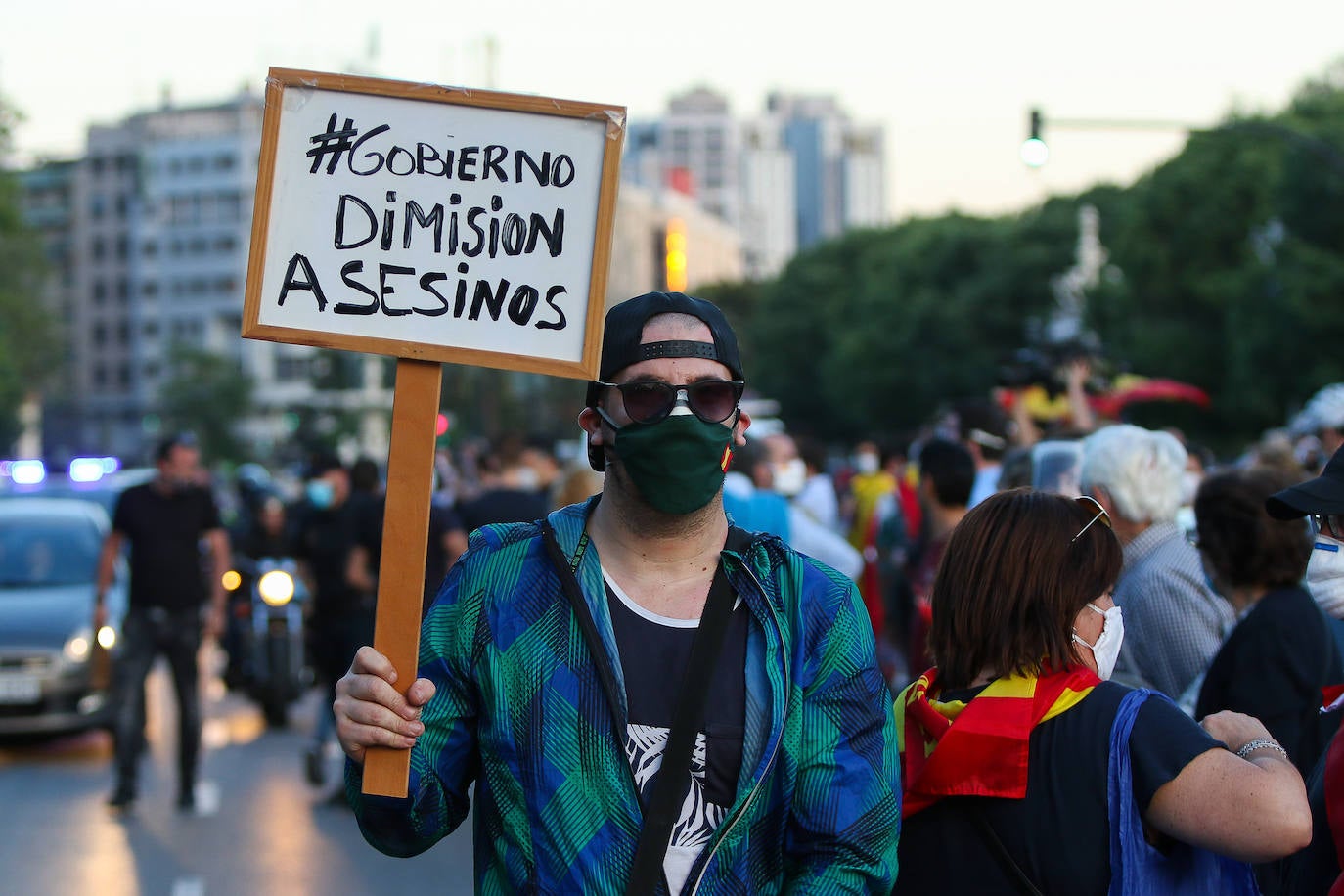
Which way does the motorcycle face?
toward the camera

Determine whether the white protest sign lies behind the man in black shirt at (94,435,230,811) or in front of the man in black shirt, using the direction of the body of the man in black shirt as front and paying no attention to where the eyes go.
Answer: in front

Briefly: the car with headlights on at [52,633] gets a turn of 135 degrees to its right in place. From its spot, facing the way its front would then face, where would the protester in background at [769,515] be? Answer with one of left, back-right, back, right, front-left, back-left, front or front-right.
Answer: back

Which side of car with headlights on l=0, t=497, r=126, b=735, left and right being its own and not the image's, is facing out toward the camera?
front

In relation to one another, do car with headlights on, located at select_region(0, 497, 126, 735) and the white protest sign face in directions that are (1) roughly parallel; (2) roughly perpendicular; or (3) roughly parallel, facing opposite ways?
roughly parallel

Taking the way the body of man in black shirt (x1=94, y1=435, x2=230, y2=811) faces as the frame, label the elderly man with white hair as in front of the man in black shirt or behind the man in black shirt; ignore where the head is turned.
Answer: in front

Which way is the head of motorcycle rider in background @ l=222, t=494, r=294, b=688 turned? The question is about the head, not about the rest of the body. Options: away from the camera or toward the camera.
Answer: toward the camera

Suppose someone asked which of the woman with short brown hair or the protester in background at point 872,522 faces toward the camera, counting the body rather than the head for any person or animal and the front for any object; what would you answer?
the protester in background

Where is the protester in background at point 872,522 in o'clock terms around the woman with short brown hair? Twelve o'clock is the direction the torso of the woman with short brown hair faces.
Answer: The protester in background is roughly at 10 o'clock from the woman with short brown hair.

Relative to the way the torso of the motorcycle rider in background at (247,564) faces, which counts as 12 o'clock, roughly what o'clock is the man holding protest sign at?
The man holding protest sign is roughly at 12 o'clock from the motorcycle rider in background.

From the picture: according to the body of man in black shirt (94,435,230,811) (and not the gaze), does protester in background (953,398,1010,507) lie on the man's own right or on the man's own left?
on the man's own left

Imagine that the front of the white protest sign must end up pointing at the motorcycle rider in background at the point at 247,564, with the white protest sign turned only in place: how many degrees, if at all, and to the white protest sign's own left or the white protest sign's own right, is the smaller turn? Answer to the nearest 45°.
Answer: approximately 180°

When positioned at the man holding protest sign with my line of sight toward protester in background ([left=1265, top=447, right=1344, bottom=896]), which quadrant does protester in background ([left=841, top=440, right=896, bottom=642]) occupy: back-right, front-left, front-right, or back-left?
front-left
